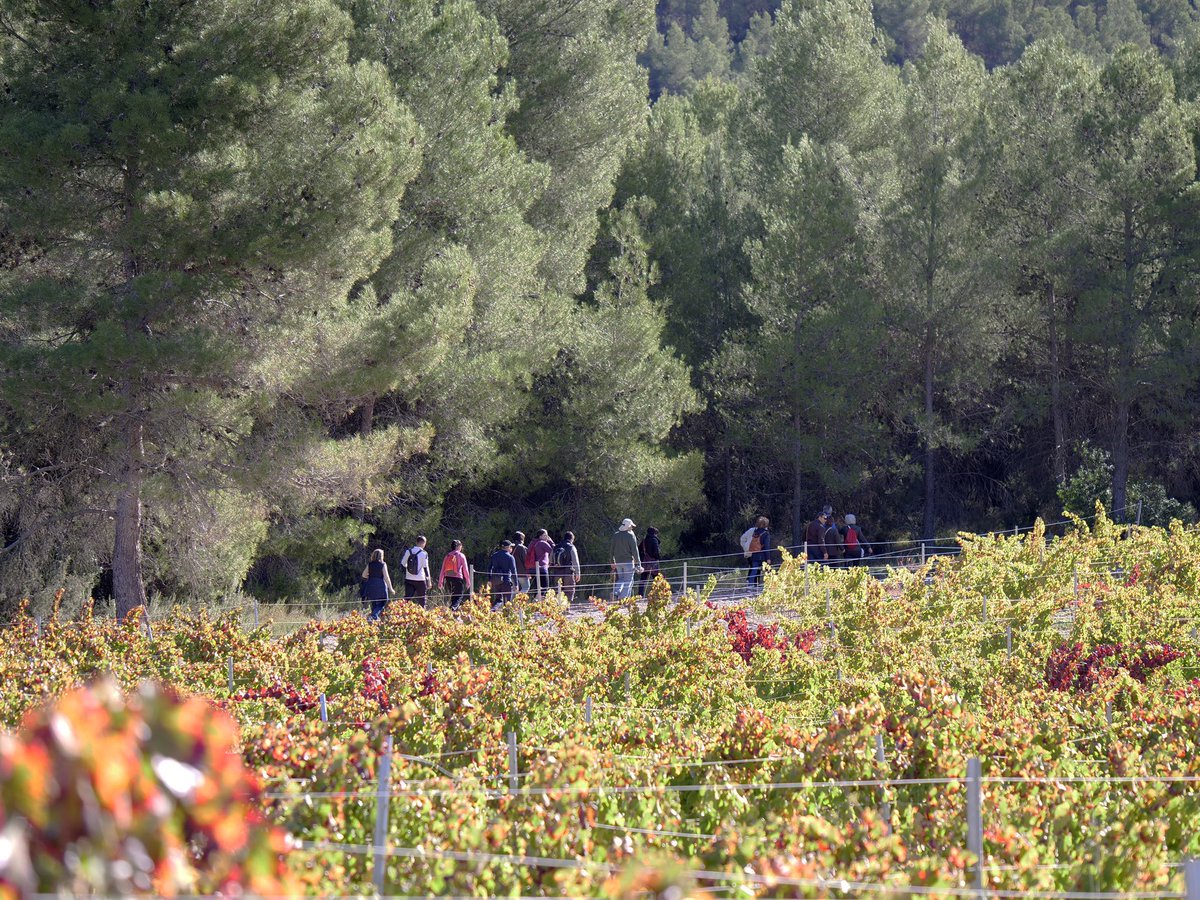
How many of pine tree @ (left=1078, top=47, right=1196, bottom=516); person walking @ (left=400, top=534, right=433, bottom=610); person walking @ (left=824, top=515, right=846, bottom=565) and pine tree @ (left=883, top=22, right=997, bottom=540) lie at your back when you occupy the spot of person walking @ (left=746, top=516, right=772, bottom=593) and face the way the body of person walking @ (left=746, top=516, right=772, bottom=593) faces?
1

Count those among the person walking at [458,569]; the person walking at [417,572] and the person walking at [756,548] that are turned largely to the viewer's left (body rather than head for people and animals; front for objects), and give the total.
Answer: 0

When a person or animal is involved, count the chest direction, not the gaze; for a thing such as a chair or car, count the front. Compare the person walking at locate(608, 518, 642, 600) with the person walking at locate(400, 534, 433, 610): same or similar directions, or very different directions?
same or similar directions

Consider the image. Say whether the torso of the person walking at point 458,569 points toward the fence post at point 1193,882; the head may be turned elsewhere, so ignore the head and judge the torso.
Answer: no

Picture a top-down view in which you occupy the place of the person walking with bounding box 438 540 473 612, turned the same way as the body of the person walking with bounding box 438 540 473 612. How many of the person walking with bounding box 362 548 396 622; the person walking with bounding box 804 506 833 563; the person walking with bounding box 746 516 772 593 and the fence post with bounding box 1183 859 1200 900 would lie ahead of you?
2

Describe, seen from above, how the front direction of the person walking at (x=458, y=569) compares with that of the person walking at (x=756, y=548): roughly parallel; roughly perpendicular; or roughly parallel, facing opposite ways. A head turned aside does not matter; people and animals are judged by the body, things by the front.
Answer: roughly parallel

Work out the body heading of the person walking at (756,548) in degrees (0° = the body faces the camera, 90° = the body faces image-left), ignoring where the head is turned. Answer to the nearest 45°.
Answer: approximately 225°

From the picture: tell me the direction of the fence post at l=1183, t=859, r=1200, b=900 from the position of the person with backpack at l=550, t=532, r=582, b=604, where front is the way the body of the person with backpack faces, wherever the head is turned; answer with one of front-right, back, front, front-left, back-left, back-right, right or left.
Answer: back-right

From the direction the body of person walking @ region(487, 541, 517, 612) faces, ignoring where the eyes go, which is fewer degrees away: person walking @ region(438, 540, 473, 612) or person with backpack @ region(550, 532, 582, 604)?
the person with backpack

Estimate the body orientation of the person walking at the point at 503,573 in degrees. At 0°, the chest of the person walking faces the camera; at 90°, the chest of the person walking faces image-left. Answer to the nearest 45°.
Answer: approximately 225°

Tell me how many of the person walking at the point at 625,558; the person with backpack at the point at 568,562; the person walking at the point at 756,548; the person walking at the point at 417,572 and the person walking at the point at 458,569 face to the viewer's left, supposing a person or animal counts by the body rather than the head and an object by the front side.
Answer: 0

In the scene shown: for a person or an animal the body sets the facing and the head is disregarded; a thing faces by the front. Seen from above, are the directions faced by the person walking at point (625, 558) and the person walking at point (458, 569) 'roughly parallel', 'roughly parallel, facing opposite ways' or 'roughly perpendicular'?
roughly parallel

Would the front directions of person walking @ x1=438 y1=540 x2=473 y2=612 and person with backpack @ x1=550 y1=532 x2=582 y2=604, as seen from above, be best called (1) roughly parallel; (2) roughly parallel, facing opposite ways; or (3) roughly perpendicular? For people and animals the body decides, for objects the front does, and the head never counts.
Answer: roughly parallel

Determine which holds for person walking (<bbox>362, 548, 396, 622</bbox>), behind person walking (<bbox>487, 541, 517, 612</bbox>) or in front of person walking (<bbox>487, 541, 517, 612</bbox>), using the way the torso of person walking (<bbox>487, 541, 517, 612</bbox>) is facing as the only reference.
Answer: behind

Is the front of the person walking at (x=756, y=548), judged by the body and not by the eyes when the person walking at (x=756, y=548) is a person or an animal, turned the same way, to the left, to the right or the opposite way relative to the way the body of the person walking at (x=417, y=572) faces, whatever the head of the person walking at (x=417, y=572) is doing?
the same way

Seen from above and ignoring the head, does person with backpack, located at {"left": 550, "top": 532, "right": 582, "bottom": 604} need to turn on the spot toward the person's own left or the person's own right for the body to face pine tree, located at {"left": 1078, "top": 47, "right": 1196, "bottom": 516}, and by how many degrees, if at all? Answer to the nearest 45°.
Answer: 0° — they already face it

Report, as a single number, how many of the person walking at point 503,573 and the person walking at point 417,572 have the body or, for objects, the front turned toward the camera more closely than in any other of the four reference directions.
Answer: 0

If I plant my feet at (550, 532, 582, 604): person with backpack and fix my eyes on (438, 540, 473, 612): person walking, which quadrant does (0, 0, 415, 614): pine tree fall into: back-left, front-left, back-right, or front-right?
front-right

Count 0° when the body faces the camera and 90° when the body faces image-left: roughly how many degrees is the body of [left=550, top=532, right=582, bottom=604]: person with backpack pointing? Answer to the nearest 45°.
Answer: approximately 225°
